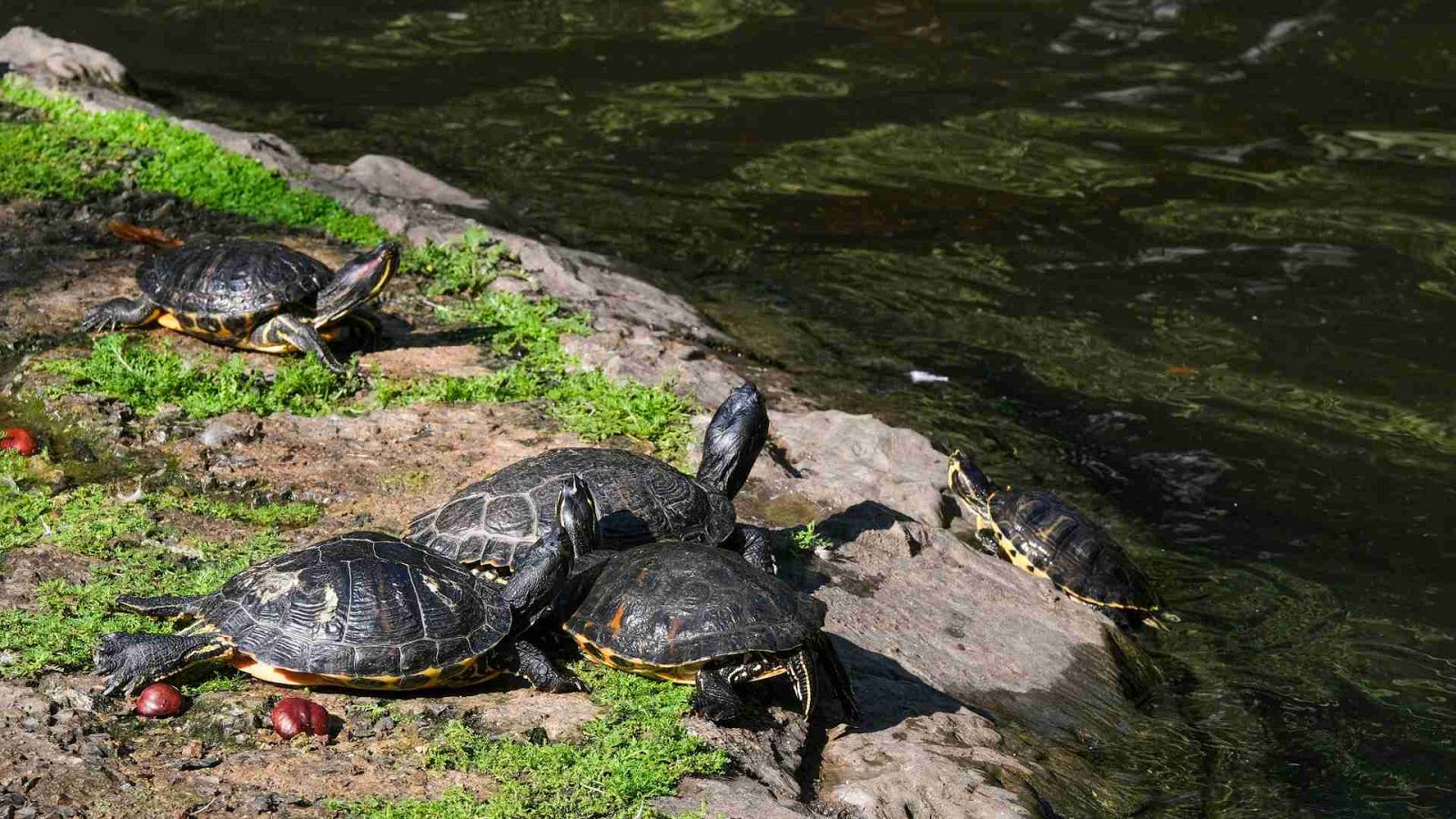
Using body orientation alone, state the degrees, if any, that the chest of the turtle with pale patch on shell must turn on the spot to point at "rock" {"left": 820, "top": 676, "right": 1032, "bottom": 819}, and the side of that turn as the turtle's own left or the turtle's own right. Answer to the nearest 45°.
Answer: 0° — it already faces it

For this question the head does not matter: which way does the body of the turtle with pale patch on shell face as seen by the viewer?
to the viewer's right

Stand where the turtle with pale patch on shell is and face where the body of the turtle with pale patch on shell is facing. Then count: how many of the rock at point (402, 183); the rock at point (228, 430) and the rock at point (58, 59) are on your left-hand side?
3

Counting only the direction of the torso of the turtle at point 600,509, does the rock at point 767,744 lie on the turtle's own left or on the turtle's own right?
on the turtle's own right

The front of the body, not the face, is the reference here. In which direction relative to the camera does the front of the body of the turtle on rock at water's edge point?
to the viewer's left

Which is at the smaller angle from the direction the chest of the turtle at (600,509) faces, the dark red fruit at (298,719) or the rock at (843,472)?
the rock

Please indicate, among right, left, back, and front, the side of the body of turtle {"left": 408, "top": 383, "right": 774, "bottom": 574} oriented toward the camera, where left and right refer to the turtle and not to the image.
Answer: right

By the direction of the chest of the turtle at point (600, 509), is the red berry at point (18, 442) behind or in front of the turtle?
behind
